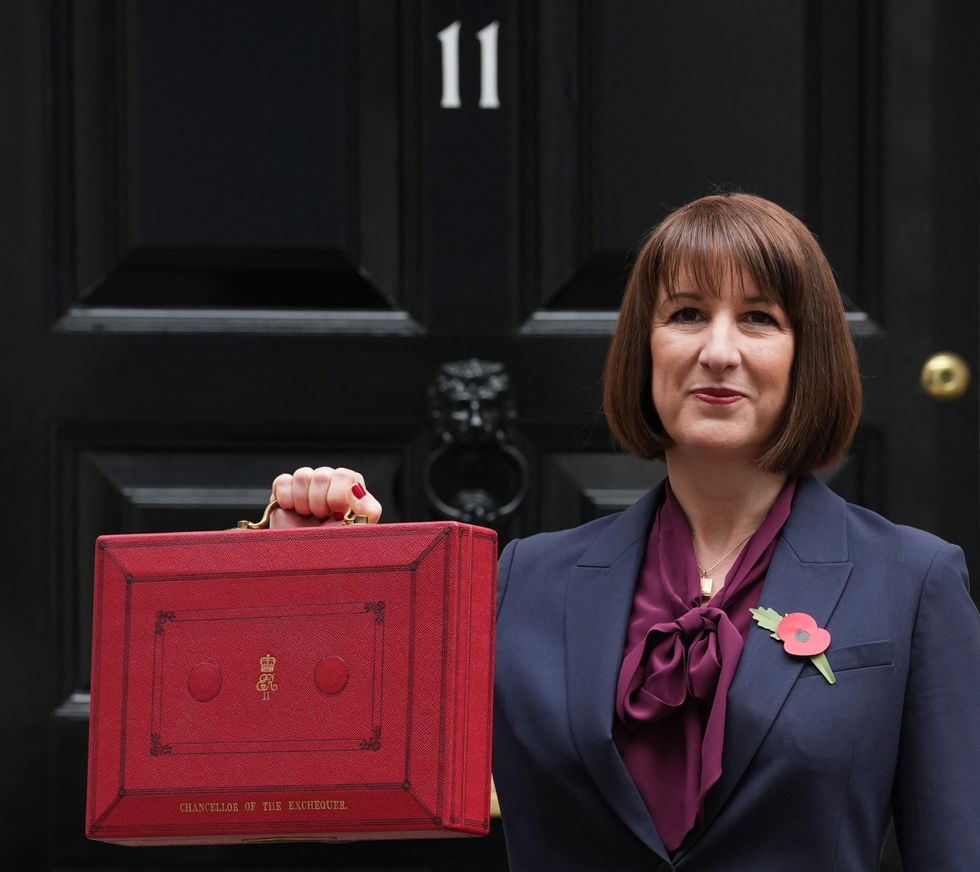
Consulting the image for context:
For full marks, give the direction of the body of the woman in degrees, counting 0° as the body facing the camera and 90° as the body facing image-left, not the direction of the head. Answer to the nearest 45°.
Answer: approximately 0°

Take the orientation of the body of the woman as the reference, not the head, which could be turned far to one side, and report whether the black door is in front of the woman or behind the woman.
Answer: behind
